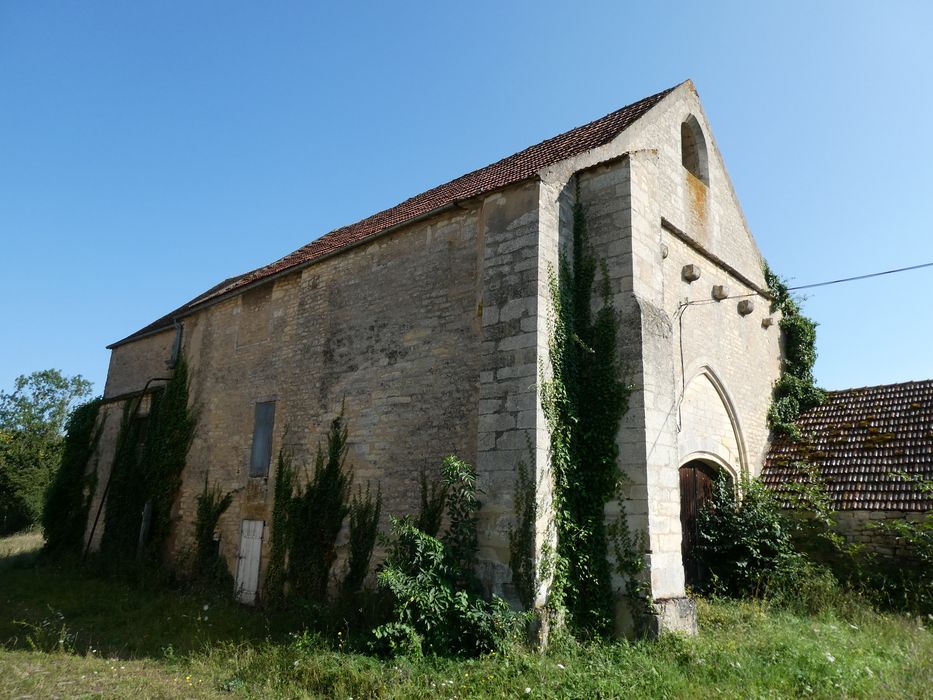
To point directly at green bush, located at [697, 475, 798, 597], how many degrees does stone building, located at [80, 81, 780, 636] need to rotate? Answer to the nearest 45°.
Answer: approximately 45° to its left

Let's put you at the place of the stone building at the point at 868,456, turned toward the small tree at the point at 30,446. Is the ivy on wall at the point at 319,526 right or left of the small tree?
left

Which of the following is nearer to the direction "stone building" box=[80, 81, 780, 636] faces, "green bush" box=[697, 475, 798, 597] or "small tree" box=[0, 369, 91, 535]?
the green bush

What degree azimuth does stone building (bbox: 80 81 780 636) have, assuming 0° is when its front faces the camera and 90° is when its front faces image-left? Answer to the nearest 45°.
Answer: approximately 315°

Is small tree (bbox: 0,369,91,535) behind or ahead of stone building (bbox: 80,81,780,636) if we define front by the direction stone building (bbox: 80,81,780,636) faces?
behind
